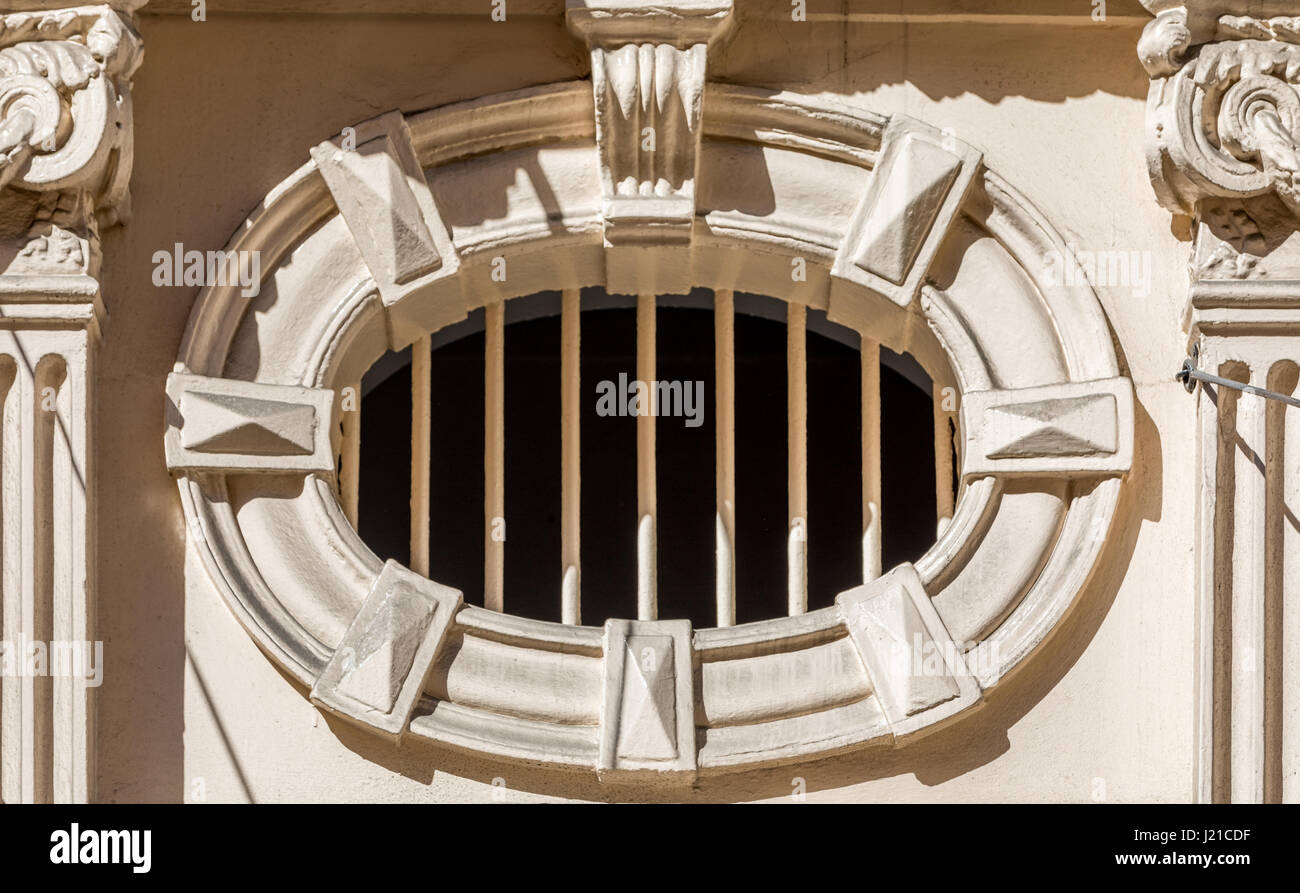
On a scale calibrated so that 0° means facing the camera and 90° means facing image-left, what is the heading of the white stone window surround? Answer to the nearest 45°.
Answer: approximately 0°
